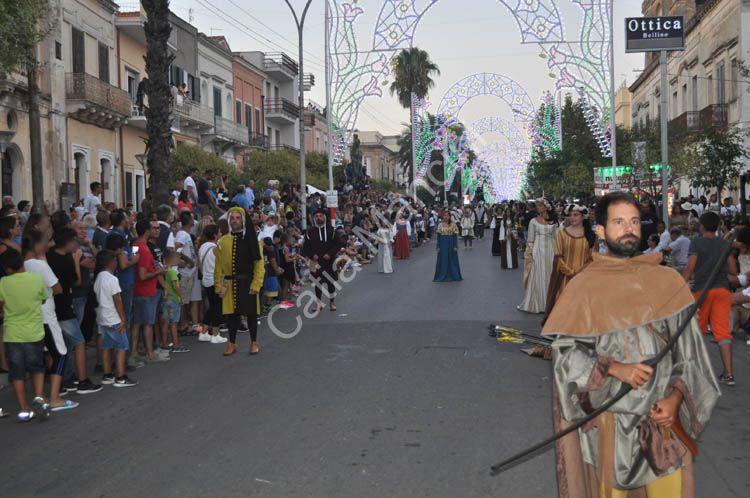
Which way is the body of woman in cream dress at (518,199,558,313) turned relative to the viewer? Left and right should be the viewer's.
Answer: facing the viewer

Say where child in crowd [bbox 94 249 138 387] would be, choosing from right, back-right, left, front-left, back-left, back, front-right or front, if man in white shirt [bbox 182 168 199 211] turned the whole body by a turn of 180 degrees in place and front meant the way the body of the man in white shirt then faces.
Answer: left

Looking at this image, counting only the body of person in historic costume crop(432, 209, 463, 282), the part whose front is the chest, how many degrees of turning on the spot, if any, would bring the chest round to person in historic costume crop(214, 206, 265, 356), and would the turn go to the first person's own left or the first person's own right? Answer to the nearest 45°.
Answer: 0° — they already face them

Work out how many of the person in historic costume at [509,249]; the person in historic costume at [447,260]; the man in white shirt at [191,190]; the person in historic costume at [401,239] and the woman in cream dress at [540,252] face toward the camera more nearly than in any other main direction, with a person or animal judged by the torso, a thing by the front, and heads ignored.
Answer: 4

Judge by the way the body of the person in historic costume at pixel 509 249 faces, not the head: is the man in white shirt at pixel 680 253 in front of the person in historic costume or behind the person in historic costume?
in front

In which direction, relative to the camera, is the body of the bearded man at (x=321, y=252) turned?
toward the camera

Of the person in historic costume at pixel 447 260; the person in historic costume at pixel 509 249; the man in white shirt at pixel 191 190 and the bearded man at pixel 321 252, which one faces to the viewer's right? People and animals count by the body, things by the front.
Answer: the man in white shirt

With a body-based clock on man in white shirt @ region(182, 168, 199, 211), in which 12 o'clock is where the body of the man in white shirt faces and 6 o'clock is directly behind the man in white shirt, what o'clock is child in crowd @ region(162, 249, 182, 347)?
The child in crowd is roughly at 3 o'clock from the man in white shirt.

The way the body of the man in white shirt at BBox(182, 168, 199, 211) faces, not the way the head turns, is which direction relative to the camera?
to the viewer's right

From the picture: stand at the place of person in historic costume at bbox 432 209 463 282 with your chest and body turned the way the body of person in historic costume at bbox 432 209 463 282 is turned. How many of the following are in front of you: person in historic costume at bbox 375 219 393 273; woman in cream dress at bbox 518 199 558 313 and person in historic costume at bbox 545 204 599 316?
2

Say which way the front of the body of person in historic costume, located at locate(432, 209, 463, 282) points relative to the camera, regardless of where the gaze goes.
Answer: toward the camera
